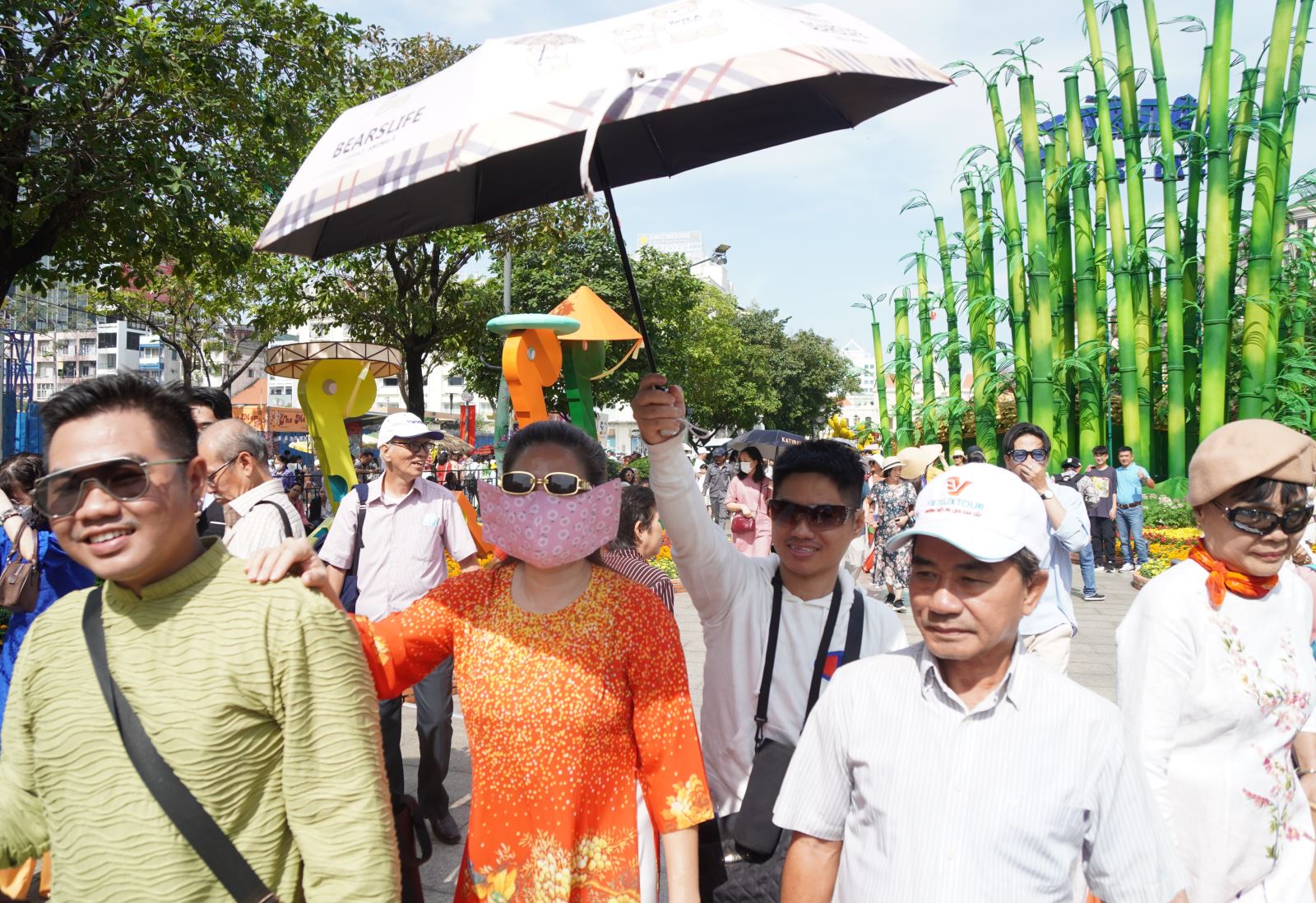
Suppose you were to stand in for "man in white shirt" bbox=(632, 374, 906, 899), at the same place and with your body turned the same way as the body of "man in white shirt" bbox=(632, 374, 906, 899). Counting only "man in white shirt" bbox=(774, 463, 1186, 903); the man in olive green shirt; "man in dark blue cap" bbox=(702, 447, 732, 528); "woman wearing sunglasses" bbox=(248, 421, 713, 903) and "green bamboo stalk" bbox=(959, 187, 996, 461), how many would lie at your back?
2

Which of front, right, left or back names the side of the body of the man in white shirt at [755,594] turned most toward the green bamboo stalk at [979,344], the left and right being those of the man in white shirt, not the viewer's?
back

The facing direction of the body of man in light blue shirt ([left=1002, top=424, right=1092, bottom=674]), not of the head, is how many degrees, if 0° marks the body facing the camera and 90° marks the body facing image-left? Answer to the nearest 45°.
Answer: approximately 0°

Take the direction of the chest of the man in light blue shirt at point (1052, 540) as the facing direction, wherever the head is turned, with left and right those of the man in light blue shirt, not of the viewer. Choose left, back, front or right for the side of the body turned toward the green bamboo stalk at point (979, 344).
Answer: back

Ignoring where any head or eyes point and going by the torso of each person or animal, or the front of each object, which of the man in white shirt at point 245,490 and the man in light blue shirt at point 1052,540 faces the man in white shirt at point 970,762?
the man in light blue shirt at point 1052,540

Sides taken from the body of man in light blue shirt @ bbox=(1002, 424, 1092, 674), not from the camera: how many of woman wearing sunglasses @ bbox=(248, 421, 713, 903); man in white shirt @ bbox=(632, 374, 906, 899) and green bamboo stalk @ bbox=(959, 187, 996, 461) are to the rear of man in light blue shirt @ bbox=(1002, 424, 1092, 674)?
1

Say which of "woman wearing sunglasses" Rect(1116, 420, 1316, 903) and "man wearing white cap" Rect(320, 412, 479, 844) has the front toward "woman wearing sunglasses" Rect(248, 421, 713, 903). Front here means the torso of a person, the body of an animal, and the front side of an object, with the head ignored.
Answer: the man wearing white cap

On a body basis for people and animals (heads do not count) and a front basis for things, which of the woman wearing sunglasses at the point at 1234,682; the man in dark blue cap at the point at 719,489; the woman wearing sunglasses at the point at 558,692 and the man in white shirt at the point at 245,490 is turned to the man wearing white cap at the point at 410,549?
the man in dark blue cap

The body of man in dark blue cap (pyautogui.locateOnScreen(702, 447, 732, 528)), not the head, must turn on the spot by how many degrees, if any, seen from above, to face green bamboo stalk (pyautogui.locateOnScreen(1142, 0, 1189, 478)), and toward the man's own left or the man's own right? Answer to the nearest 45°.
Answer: approximately 90° to the man's own left

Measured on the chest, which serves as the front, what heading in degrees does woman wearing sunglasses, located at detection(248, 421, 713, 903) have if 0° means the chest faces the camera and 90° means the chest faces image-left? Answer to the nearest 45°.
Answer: approximately 0°
